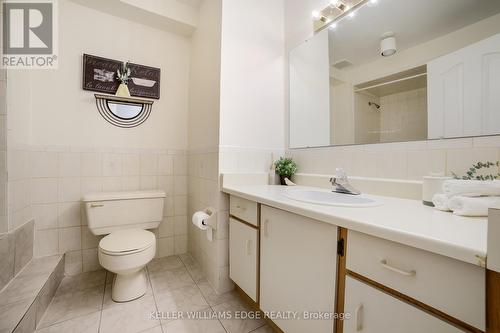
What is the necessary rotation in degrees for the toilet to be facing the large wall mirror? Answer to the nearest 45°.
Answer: approximately 45° to its left

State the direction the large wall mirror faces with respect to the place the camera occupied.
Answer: facing the viewer and to the left of the viewer

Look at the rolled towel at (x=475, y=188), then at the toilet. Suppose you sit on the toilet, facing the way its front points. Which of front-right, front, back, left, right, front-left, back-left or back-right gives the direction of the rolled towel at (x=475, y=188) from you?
front-left

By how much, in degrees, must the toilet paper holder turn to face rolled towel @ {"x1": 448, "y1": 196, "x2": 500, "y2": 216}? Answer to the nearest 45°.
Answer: approximately 135° to its left

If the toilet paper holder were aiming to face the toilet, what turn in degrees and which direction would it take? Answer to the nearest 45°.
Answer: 0° — it already faces it

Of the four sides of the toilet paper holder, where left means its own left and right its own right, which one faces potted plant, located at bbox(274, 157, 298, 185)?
back

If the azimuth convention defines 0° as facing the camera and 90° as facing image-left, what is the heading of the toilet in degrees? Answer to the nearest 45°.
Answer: approximately 0°

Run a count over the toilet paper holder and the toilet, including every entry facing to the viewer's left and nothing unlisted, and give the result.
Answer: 1

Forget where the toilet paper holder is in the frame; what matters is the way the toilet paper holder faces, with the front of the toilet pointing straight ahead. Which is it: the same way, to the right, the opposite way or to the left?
to the right

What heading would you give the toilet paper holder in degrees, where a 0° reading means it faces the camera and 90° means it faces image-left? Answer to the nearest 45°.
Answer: approximately 90°

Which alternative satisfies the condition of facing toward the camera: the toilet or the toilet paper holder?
the toilet

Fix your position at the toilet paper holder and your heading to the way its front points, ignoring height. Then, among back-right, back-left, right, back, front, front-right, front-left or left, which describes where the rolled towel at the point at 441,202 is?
back-left
